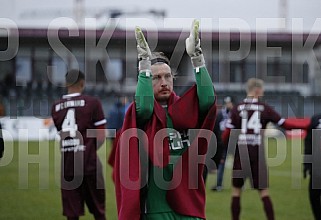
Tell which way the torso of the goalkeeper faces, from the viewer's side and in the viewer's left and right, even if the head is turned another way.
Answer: facing the viewer and to the right of the viewer
